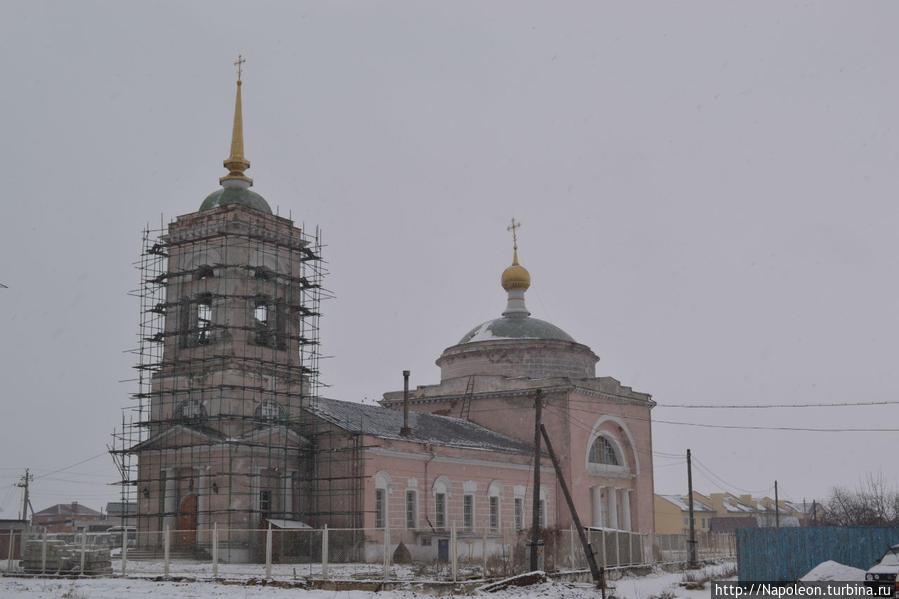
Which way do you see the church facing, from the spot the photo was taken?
facing the viewer and to the left of the viewer

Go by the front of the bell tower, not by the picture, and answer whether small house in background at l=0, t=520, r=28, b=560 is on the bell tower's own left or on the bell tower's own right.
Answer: on the bell tower's own right

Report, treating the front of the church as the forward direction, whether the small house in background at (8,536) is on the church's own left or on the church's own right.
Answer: on the church's own right

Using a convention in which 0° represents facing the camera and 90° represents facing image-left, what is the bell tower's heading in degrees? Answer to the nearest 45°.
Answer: approximately 45°
